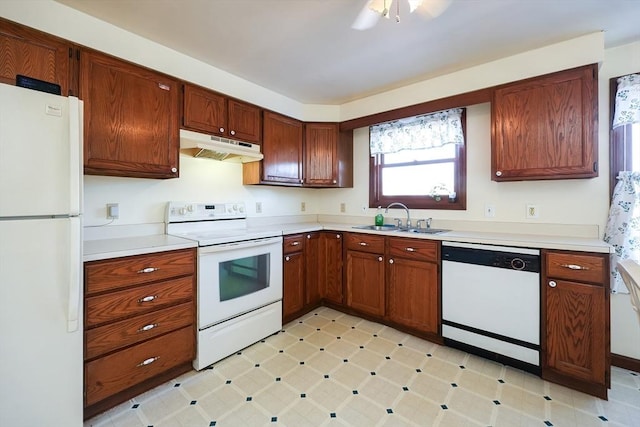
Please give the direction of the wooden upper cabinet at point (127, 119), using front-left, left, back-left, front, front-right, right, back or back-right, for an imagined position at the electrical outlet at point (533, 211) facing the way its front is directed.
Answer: front-right

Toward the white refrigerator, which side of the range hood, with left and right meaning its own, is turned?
right

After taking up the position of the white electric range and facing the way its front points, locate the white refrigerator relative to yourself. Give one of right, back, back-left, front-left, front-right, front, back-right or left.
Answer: right

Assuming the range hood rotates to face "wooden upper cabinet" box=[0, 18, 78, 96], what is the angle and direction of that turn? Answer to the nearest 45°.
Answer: approximately 90° to its right

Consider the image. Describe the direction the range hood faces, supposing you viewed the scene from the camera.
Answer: facing the viewer and to the right of the viewer

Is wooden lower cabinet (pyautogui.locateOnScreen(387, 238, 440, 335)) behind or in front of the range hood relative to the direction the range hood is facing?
in front

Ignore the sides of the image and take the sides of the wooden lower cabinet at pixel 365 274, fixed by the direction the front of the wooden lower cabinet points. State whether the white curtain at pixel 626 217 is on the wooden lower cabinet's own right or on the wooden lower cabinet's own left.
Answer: on the wooden lower cabinet's own left

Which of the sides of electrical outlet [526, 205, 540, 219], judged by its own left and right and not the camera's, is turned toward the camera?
front

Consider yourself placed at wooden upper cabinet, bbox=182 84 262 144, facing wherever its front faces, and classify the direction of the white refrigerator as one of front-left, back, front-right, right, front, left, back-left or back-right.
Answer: right

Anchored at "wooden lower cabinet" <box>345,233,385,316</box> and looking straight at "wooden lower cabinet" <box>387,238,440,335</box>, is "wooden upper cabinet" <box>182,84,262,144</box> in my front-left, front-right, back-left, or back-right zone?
back-right

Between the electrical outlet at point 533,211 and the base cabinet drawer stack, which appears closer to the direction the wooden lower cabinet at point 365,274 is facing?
the base cabinet drawer stack
